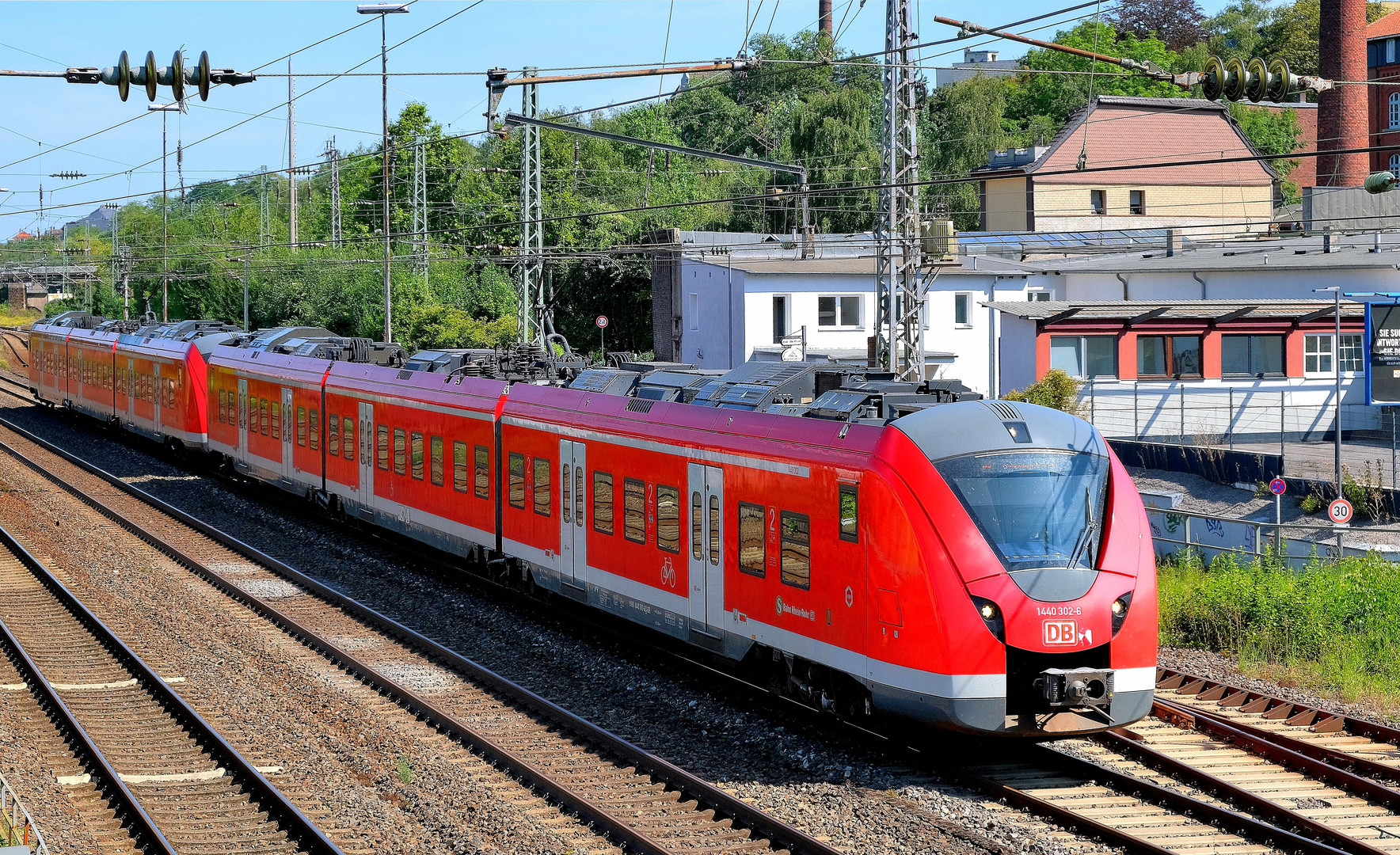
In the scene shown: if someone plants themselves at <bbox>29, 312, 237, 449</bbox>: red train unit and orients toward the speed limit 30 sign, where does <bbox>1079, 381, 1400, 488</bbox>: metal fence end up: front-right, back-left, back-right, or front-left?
front-left

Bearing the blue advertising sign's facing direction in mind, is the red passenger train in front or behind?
in front

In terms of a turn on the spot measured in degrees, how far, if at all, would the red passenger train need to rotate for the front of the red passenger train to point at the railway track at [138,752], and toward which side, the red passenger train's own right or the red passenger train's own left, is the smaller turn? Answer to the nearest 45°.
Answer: approximately 135° to the red passenger train's own right

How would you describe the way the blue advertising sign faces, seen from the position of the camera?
facing the viewer

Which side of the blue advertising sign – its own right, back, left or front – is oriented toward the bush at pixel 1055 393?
right

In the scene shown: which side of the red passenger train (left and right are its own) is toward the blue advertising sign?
left

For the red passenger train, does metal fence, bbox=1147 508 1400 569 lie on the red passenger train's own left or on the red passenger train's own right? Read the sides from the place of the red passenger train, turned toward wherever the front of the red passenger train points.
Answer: on the red passenger train's own left

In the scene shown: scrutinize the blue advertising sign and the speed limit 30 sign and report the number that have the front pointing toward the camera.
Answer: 2

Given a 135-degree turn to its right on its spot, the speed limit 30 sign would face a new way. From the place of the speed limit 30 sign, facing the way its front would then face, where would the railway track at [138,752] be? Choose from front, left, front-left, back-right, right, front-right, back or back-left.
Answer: left

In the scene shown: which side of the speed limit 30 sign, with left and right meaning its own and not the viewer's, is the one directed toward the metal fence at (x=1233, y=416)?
back

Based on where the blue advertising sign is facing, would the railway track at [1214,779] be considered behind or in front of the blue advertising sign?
in front

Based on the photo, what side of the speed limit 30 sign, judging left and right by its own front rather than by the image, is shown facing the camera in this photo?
front

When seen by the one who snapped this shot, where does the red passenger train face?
facing the viewer and to the right of the viewer
